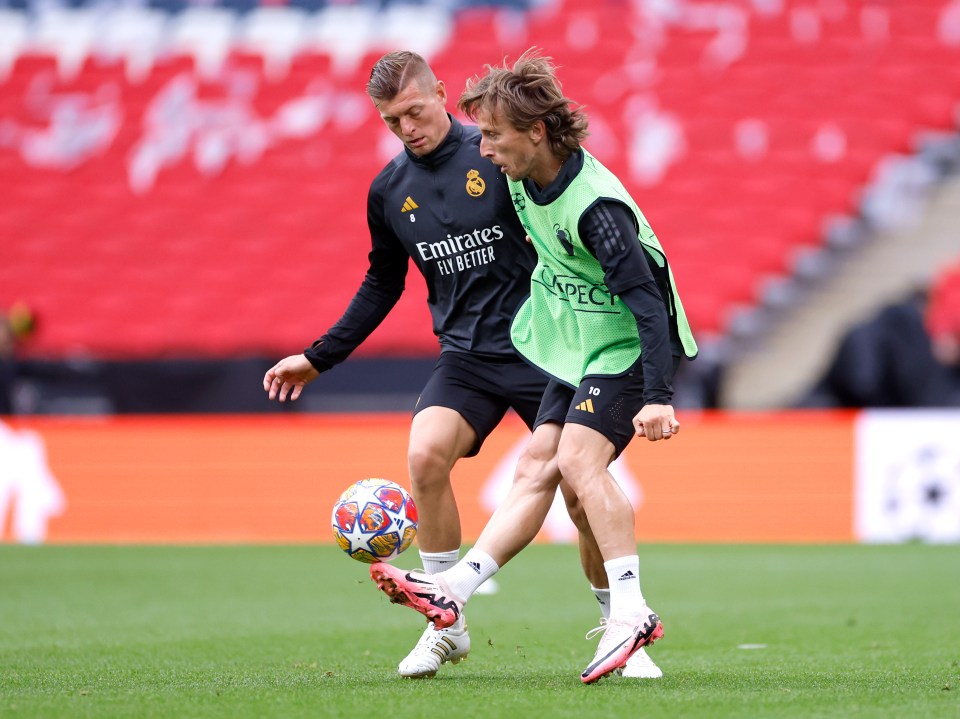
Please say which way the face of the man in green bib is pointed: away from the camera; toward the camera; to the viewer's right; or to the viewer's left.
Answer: to the viewer's left

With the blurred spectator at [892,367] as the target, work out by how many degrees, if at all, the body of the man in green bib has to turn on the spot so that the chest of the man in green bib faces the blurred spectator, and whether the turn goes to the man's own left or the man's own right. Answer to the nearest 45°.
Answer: approximately 135° to the man's own right

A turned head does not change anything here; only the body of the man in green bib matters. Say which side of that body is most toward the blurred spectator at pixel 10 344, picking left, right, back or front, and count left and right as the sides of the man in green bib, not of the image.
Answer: right

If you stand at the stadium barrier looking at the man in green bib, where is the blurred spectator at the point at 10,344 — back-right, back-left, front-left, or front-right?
back-right

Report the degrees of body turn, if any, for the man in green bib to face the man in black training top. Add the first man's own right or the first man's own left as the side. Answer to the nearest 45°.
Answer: approximately 90° to the first man's own right

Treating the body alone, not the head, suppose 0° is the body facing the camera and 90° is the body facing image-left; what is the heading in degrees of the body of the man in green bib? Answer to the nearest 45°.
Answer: approximately 45°

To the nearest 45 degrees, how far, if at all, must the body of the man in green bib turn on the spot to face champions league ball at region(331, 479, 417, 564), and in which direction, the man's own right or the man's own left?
approximately 45° to the man's own right

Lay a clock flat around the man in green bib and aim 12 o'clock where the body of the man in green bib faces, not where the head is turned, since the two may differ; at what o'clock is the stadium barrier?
The stadium barrier is roughly at 4 o'clock from the man in green bib.
